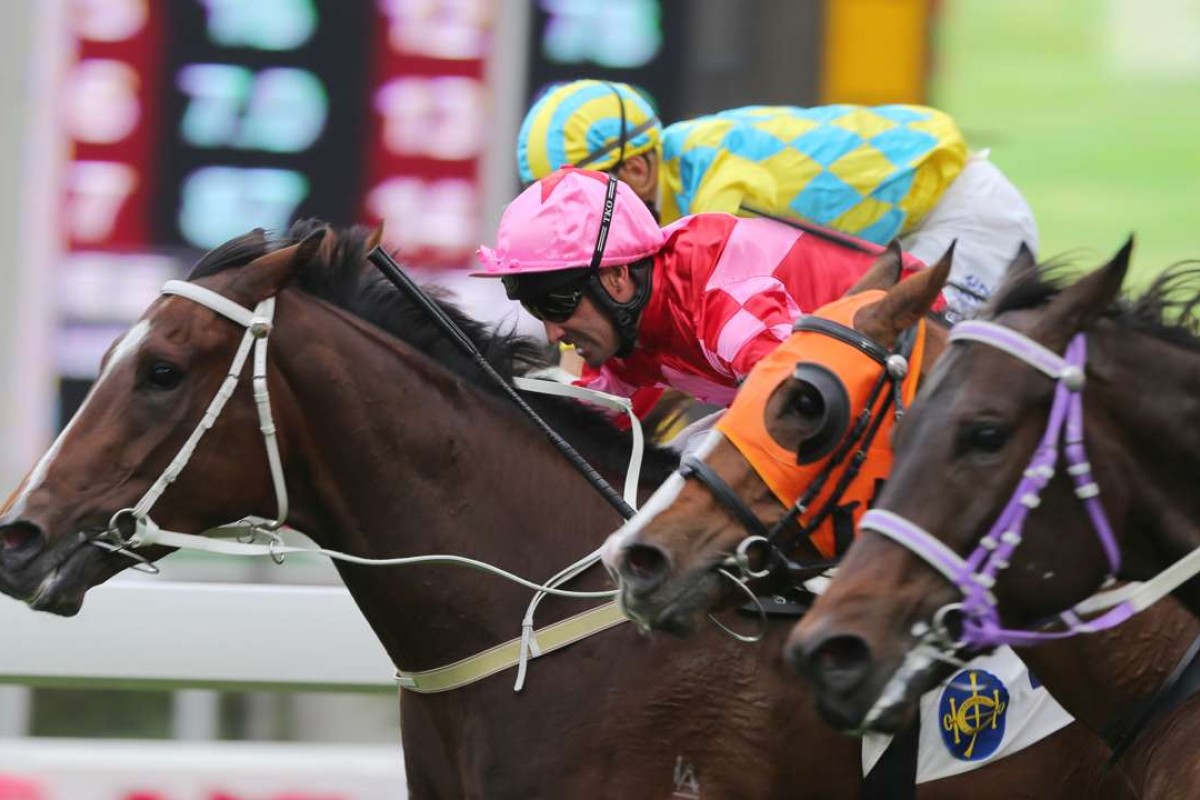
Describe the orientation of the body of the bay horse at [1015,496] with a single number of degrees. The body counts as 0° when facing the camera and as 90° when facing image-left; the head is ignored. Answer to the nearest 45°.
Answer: approximately 90°

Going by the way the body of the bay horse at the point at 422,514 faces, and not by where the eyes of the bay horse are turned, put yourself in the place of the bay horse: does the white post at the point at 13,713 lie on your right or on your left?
on your right

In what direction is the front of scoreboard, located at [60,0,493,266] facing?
toward the camera

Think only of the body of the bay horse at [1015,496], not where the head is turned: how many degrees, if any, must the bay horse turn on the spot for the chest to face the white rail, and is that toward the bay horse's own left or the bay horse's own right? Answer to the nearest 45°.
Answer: approximately 45° to the bay horse's own right

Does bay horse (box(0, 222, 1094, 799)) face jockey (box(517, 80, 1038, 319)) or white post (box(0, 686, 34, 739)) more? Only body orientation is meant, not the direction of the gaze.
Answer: the white post

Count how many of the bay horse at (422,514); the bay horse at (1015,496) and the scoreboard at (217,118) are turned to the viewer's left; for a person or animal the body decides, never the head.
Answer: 2

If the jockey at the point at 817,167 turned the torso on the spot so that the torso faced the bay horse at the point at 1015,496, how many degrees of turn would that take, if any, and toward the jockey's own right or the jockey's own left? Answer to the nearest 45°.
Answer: approximately 90° to the jockey's own left

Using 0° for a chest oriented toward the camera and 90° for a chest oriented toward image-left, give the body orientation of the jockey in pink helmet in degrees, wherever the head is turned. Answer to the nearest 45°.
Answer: approximately 90°

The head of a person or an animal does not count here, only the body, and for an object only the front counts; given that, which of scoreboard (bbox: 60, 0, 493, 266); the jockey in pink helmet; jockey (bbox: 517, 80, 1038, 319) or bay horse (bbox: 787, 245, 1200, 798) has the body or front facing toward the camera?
the scoreboard

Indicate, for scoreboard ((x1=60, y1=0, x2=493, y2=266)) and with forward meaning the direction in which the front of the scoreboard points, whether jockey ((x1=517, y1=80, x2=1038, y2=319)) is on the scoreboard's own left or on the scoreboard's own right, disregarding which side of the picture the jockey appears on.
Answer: on the scoreboard's own left

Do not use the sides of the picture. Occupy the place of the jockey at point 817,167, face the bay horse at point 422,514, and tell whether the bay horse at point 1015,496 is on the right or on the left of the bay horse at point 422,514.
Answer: left

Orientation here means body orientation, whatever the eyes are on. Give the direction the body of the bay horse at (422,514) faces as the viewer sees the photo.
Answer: to the viewer's left

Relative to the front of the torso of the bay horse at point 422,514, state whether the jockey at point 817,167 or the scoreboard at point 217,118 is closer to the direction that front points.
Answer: the scoreboard

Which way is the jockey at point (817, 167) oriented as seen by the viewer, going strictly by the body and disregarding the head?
to the viewer's left

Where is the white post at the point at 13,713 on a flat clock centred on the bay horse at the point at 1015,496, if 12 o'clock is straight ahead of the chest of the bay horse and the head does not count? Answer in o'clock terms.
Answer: The white post is roughly at 1 o'clock from the bay horse.
